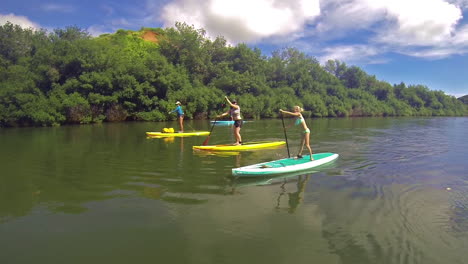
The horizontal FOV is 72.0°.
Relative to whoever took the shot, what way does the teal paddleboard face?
facing the viewer and to the left of the viewer
